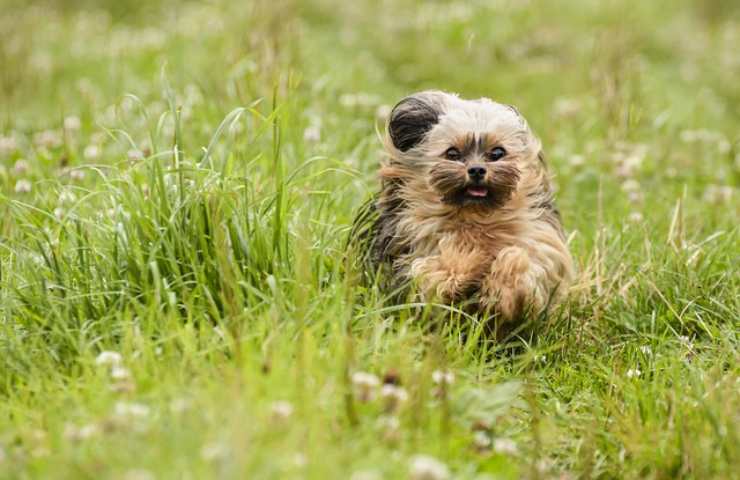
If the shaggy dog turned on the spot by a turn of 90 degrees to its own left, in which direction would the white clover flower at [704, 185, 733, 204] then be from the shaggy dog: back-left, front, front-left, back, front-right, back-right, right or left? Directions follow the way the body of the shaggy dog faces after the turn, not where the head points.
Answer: front-left

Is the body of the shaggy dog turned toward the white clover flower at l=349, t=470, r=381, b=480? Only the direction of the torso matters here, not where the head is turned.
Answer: yes

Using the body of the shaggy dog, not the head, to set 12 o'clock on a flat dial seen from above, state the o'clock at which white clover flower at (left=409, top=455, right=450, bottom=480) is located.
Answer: The white clover flower is roughly at 12 o'clock from the shaggy dog.

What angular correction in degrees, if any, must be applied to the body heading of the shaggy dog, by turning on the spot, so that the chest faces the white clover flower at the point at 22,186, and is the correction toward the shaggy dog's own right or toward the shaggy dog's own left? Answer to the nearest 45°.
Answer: approximately 90° to the shaggy dog's own right

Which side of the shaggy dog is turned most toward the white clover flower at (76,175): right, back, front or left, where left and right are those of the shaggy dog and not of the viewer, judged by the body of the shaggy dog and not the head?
back

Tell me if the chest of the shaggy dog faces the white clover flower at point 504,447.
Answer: yes

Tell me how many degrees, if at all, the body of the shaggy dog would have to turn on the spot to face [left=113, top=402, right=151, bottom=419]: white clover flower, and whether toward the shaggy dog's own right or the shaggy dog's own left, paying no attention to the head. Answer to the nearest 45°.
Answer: approximately 45° to the shaggy dog's own right

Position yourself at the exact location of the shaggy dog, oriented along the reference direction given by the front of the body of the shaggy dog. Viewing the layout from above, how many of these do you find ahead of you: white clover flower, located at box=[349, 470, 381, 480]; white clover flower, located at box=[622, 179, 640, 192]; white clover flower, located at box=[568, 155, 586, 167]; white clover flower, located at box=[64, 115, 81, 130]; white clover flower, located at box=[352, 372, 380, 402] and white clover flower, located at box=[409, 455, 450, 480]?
3

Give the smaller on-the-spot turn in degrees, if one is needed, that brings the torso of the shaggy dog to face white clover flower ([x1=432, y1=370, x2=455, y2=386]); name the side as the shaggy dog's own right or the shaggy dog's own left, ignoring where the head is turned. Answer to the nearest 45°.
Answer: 0° — it already faces it

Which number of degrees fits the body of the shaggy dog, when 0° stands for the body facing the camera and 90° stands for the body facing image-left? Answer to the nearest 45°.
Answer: approximately 0°

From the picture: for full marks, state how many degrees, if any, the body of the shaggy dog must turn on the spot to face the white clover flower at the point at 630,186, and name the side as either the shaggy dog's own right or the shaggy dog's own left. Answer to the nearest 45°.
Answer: approximately 135° to the shaggy dog's own left

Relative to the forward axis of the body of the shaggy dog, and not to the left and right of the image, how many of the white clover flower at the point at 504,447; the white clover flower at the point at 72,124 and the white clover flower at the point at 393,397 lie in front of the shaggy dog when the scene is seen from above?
2

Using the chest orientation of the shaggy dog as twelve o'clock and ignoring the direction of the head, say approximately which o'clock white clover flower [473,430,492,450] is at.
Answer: The white clover flower is roughly at 12 o'clock from the shaggy dog.

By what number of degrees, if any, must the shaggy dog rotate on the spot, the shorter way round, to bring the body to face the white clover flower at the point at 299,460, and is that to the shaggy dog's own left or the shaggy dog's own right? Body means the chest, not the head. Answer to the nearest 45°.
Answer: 0° — it already faces it
